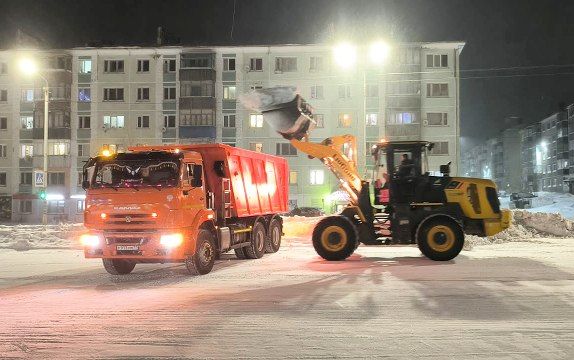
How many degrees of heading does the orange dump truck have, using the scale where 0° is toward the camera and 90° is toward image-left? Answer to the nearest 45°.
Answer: approximately 45°

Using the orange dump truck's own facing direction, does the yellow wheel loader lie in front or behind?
behind

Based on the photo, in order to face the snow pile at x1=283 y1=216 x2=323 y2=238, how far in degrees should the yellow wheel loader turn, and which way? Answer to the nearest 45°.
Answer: approximately 45° to its right

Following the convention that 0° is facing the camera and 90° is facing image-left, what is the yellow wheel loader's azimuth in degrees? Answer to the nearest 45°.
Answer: approximately 90°

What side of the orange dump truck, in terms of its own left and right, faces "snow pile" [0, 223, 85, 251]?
right
